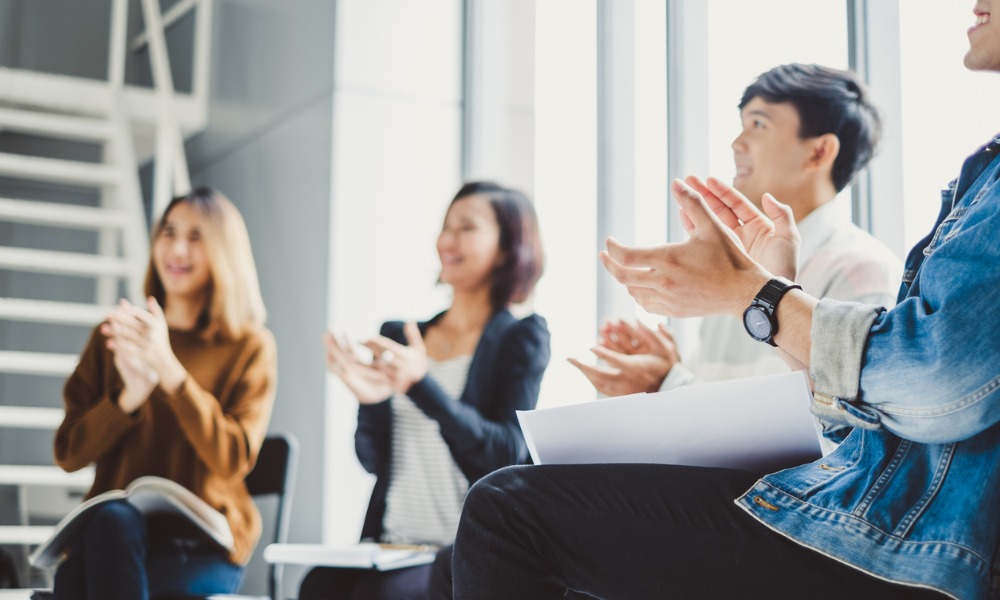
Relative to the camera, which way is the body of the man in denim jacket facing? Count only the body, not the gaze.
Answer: to the viewer's left

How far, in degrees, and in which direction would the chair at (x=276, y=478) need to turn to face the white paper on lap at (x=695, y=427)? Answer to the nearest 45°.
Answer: approximately 45° to its left

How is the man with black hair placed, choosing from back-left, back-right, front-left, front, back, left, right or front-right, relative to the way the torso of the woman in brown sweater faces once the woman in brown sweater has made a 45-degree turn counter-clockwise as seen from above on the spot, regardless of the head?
front-left

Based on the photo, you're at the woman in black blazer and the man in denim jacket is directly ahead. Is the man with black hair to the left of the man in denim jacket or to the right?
left

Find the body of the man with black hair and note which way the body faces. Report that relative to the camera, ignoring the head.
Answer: to the viewer's left

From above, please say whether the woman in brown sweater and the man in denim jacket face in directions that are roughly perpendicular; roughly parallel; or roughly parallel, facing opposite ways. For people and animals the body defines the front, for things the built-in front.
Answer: roughly perpendicular

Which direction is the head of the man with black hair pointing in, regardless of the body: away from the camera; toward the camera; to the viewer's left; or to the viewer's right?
to the viewer's left

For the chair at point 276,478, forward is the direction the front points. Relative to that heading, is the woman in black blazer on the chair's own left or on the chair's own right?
on the chair's own left
